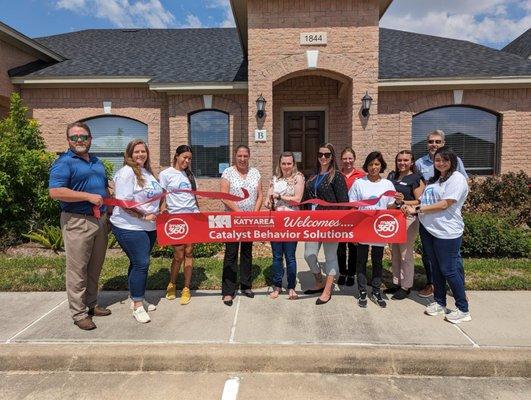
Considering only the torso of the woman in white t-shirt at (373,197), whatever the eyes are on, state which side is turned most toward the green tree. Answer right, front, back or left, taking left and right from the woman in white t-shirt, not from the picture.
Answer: right

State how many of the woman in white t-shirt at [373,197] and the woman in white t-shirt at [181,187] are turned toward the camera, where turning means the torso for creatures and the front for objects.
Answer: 2

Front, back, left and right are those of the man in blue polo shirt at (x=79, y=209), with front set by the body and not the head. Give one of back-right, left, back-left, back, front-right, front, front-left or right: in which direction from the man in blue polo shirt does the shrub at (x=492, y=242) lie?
front-left

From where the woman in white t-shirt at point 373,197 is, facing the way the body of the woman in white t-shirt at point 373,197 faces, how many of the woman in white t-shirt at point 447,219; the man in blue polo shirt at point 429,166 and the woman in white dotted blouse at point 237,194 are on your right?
1

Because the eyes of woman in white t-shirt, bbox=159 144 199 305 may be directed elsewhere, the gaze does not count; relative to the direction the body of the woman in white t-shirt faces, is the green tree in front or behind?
behind

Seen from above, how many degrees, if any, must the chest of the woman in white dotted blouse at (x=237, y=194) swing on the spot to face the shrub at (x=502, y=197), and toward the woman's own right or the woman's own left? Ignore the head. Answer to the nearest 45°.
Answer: approximately 135° to the woman's own left

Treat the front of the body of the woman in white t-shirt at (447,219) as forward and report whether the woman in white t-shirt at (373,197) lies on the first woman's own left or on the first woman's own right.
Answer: on the first woman's own right

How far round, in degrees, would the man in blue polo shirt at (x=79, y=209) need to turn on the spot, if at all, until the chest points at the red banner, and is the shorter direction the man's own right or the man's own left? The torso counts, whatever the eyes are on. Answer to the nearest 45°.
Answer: approximately 45° to the man's own left

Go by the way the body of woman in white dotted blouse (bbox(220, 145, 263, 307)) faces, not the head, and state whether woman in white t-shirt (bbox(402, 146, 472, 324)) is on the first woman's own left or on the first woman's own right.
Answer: on the first woman's own left

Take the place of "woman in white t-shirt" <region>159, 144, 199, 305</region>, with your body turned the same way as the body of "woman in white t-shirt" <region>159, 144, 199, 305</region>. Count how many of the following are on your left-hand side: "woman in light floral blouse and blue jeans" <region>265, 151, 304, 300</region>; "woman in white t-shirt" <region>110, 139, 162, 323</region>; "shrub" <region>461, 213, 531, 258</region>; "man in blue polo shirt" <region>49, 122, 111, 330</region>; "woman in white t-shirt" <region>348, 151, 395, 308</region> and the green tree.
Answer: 3
